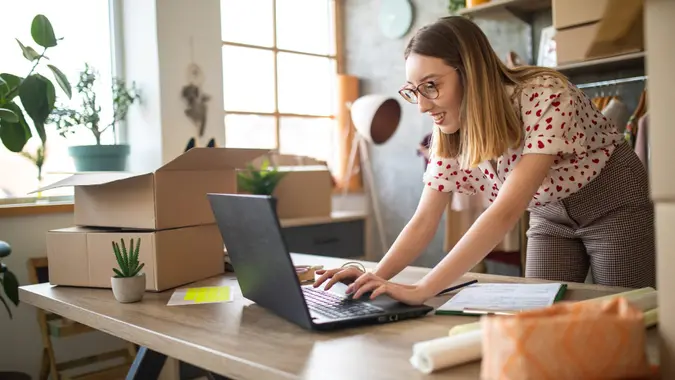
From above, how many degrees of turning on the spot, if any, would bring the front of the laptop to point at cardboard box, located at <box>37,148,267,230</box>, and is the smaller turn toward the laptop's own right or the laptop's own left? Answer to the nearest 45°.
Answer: approximately 90° to the laptop's own left

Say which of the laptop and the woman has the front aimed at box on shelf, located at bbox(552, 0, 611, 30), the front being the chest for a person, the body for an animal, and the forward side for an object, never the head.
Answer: the laptop

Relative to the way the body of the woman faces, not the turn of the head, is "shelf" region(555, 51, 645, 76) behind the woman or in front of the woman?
behind

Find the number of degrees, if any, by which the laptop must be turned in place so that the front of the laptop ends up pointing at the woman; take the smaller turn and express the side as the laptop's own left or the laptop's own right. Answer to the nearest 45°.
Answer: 0° — it already faces them

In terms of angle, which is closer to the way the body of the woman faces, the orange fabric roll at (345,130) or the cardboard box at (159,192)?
the cardboard box

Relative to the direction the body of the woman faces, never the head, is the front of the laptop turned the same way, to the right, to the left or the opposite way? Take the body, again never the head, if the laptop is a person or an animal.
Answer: the opposite way

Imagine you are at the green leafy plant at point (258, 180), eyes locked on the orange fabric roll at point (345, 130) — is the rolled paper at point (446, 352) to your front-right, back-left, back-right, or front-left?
back-right

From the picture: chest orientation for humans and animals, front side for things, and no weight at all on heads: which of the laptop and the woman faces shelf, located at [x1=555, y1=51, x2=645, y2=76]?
the laptop

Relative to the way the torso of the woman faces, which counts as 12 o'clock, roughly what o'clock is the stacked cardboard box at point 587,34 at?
The stacked cardboard box is roughly at 5 o'clock from the woman.

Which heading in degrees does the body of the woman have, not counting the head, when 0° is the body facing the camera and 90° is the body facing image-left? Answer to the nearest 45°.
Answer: approximately 45°

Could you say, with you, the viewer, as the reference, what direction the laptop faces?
facing away from the viewer and to the right of the viewer

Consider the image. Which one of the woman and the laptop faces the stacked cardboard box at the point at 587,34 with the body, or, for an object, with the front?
the laptop

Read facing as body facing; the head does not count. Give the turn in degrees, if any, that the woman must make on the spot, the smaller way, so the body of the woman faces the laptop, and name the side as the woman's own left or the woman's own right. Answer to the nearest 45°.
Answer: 0° — they already face it

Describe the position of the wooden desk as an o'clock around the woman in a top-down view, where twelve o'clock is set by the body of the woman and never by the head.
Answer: The wooden desk is roughly at 12 o'clock from the woman.

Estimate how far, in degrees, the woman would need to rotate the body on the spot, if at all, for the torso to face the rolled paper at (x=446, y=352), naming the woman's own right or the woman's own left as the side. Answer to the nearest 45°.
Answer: approximately 45° to the woman's own left
